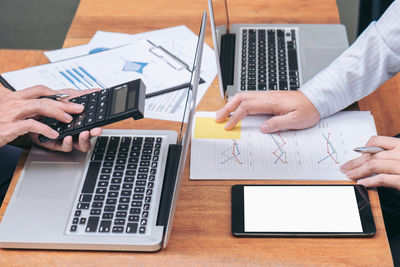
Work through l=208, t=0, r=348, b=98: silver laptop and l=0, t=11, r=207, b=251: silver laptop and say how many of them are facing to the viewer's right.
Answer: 1

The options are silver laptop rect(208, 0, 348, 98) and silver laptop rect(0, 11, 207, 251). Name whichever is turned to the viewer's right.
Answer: silver laptop rect(208, 0, 348, 98)

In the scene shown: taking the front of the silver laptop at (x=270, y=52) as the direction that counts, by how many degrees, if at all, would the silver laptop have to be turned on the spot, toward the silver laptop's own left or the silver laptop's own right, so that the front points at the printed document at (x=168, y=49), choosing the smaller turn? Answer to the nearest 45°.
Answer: approximately 180°

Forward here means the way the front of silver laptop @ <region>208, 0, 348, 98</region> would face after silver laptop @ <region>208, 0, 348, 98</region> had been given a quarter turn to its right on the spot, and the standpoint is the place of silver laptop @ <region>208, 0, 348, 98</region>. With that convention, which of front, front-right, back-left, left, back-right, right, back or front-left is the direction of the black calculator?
front-right

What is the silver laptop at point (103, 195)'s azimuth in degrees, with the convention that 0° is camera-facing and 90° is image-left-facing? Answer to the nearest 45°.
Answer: approximately 90°

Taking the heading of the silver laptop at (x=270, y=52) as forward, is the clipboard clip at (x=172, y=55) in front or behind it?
behind

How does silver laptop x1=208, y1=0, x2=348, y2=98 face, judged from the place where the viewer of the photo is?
facing to the right of the viewer
